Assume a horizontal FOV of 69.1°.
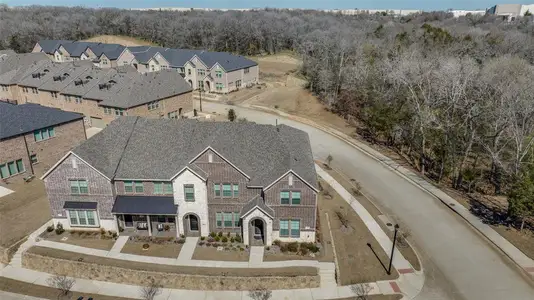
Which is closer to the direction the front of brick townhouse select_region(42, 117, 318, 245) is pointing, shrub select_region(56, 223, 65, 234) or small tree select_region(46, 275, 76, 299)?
the small tree

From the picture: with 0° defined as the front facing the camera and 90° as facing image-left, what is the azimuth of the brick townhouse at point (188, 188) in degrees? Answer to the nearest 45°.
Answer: approximately 0°

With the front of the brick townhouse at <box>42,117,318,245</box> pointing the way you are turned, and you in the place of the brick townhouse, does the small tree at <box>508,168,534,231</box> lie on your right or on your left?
on your left

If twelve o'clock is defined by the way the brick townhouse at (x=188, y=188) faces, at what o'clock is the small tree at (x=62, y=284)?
The small tree is roughly at 2 o'clock from the brick townhouse.

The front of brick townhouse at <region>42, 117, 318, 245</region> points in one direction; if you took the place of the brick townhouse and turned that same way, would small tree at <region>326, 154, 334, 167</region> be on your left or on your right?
on your left

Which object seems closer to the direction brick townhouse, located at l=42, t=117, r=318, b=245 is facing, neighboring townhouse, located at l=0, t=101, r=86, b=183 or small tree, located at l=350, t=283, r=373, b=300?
the small tree

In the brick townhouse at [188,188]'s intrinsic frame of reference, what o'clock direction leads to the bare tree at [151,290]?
The bare tree is roughly at 1 o'clock from the brick townhouse.

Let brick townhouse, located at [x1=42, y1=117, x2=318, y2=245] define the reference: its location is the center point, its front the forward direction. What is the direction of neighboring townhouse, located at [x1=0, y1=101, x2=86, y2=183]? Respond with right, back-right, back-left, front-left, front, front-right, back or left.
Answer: back-right

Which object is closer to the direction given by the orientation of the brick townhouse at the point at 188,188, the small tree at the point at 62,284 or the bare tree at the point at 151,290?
the bare tree

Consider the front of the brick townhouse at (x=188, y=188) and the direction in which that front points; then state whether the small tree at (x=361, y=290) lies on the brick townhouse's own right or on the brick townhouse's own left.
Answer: on the brick townhouse's own left

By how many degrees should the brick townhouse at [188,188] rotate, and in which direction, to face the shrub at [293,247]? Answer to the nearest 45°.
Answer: approximately 45° to its left

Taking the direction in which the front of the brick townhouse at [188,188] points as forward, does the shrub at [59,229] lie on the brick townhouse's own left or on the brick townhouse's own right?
on the brick townhouse's own right
